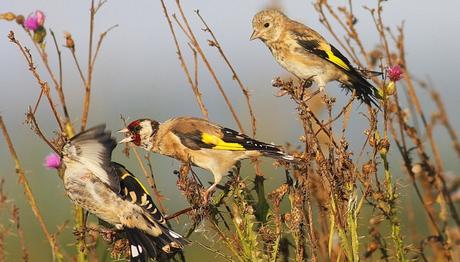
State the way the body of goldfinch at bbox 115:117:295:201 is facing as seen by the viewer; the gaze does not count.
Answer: to the viewer's left

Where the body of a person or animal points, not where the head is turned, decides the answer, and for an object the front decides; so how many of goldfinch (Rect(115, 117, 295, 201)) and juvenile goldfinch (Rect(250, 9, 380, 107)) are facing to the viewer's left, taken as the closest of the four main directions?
2

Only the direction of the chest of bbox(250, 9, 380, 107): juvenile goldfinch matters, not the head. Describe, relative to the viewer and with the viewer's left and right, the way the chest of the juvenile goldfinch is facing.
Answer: facing to the left of the viewer

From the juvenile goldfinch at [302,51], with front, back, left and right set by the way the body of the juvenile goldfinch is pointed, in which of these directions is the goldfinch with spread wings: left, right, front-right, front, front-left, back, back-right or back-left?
front-left

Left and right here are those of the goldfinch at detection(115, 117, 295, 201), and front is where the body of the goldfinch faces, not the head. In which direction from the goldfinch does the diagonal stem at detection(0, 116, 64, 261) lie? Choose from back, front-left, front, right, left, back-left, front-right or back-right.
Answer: front-left

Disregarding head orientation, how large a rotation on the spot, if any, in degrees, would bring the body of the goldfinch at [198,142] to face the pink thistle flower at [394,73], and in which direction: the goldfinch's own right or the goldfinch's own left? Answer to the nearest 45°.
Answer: approximately 135° to the goldfinch's own left

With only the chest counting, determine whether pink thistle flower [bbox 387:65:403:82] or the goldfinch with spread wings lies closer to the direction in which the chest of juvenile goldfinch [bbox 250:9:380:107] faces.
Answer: the goldfinch with spread wings

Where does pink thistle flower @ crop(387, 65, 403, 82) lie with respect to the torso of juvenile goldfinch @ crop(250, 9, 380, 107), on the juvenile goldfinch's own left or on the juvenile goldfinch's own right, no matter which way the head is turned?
on the juvenile goldfinch's own left

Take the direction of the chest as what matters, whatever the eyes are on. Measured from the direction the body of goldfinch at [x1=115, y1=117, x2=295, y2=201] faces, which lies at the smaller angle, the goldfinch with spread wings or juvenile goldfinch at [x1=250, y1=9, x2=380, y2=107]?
the goldfinch with spread wings
